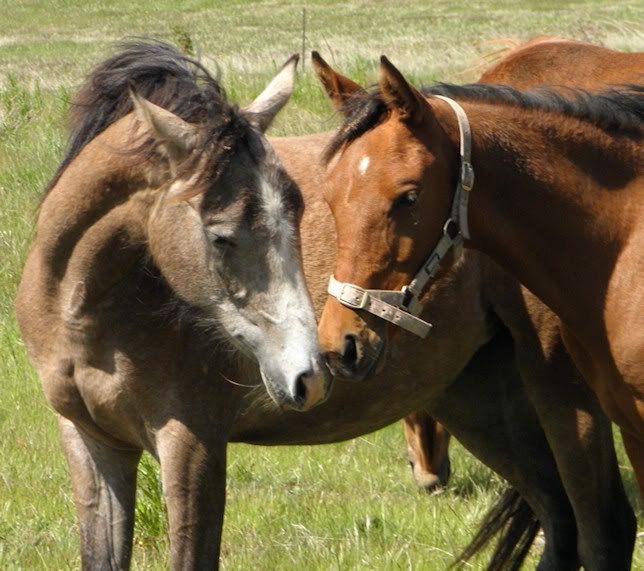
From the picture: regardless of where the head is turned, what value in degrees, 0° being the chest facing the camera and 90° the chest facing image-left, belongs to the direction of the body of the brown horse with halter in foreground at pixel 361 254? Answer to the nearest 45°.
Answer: approximately 45°
